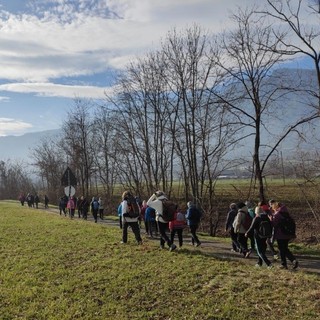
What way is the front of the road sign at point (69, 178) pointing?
away from the camera

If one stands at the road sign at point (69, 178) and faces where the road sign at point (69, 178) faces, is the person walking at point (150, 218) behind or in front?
behind

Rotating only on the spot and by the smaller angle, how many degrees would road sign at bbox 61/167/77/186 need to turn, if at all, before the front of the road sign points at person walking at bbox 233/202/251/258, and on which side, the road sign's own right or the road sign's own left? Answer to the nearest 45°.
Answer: approximately 180°

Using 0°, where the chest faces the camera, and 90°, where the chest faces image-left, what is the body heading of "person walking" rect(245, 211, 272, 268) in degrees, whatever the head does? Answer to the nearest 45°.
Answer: approximately 135°

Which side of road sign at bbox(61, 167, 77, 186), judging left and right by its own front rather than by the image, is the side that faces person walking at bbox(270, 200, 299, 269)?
back

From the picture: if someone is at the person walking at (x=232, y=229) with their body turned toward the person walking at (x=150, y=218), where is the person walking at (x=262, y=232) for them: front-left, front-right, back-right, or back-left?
back-left

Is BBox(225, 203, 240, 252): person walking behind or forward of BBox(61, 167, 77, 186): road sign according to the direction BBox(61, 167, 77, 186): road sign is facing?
behind
